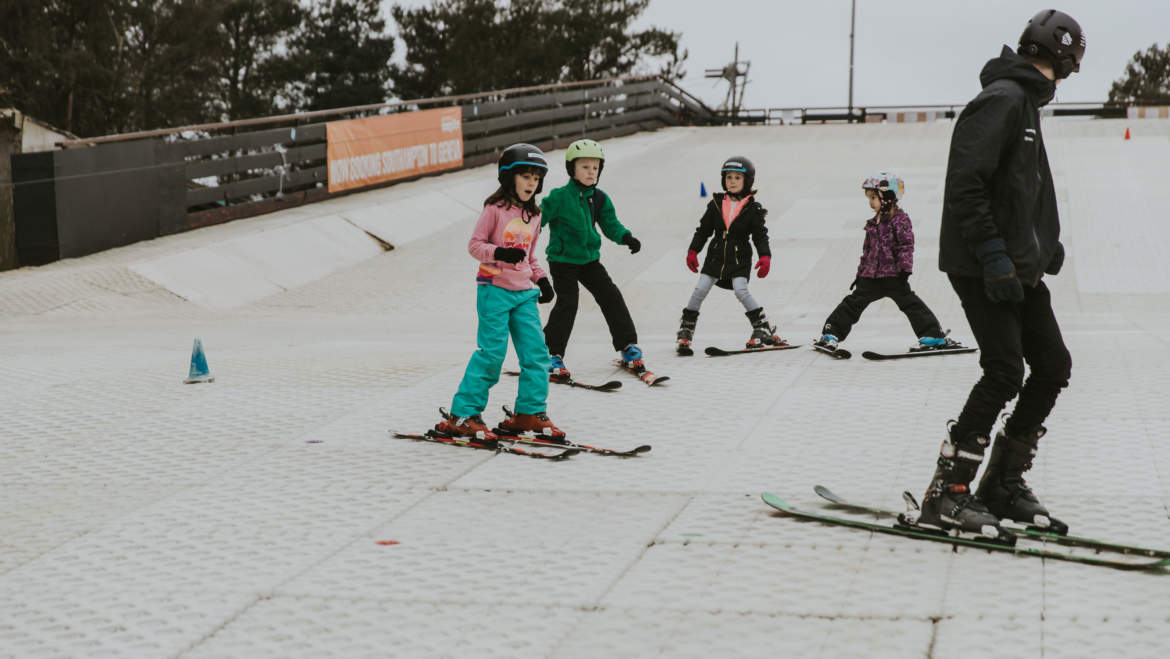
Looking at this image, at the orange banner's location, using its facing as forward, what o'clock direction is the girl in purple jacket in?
The girl in purple jacket is roughly at 1 o'clock from the orange banner.

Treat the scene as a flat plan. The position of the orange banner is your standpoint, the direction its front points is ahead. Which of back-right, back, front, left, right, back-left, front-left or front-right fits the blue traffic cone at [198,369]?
front-right

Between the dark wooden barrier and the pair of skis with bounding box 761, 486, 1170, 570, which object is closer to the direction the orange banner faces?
the pair of skis

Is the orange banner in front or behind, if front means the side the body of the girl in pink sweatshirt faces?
behind

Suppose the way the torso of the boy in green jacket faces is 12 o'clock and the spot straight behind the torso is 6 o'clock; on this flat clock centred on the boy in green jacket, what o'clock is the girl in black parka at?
The girl in black parka is roughly at 9 o'clock from the boy in green jacket.

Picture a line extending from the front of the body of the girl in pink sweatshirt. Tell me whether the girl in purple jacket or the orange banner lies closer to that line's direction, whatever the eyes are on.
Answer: the girl in purple jacket

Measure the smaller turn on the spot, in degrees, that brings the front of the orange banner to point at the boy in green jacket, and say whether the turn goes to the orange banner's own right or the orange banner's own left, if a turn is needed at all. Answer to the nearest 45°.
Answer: approximately 45° to the orange banner's own right

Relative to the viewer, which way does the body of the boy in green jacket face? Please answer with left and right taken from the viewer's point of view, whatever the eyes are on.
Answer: facing the viewer and to the right of the viewer

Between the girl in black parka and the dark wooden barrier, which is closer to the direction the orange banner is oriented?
the girl in black parka
